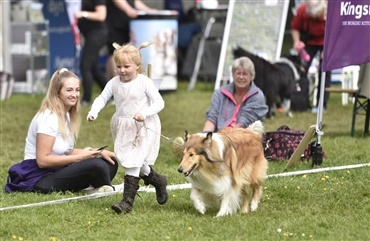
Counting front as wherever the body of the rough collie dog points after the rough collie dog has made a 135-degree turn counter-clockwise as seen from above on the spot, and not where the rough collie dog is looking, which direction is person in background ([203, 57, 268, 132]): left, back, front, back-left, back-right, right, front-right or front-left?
left

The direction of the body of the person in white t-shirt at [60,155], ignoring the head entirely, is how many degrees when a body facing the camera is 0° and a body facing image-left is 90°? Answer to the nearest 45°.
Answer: approximately 270°

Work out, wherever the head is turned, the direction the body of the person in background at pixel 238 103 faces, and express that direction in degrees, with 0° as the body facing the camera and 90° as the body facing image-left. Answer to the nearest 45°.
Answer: approximately 0°

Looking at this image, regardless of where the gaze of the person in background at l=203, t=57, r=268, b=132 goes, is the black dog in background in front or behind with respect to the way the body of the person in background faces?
behind
